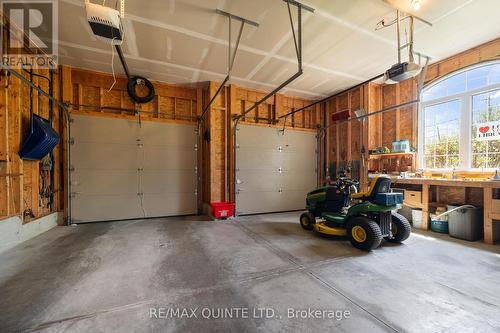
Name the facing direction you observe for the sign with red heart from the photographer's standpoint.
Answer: facing the viewer and to the left of the viewer

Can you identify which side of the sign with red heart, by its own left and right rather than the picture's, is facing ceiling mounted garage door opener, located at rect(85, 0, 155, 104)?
front

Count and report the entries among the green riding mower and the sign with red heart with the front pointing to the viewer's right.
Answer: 0

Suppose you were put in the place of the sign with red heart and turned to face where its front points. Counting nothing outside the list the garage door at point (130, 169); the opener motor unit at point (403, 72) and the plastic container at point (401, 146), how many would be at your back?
0

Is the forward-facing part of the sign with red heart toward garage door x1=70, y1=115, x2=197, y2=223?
yes

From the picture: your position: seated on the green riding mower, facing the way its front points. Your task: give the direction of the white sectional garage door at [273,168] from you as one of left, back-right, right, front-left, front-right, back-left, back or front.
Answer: front

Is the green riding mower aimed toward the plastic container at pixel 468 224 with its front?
no

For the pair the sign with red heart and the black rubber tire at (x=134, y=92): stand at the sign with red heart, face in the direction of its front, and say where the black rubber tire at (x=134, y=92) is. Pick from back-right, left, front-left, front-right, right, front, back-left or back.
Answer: front

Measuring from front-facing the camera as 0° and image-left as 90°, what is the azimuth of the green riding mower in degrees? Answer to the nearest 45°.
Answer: approximately 135°

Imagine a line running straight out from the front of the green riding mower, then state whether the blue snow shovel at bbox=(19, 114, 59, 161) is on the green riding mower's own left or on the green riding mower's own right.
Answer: on the green riding mower's own left

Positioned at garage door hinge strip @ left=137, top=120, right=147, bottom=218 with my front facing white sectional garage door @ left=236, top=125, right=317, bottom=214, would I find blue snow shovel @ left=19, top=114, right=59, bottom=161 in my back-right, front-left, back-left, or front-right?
back-right
